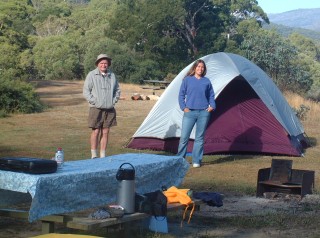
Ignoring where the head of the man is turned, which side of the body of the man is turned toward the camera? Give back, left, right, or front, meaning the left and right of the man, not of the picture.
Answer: front

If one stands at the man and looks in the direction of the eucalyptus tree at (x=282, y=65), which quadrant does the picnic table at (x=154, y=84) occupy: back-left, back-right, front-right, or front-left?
front-left

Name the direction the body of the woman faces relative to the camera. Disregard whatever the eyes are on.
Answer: toward the camera

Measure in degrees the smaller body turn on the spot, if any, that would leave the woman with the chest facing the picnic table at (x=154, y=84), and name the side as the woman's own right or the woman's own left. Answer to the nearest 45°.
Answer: approximately 180°

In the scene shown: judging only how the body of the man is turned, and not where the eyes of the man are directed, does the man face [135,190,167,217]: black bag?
yes

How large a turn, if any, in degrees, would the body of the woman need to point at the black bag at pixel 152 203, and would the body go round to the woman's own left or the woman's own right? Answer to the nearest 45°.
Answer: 0° — they already face it

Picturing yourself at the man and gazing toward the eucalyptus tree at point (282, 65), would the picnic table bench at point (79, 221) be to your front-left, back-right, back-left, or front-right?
back-right

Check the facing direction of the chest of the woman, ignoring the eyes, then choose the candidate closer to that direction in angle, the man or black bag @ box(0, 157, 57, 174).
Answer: the black bag

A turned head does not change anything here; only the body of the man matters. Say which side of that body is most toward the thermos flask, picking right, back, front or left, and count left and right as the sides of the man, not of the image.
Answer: front

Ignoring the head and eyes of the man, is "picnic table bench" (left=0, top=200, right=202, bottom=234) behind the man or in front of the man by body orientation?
in front

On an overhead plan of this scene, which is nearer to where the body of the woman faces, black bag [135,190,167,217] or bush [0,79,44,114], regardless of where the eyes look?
the black bag

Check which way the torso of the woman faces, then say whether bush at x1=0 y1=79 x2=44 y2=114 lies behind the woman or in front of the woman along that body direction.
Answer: behind

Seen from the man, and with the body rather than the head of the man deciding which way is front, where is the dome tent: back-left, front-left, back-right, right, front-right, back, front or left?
back-left

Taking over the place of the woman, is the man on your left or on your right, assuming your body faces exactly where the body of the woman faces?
on your right

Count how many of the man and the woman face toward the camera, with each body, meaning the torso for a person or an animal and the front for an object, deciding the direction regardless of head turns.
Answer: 2
